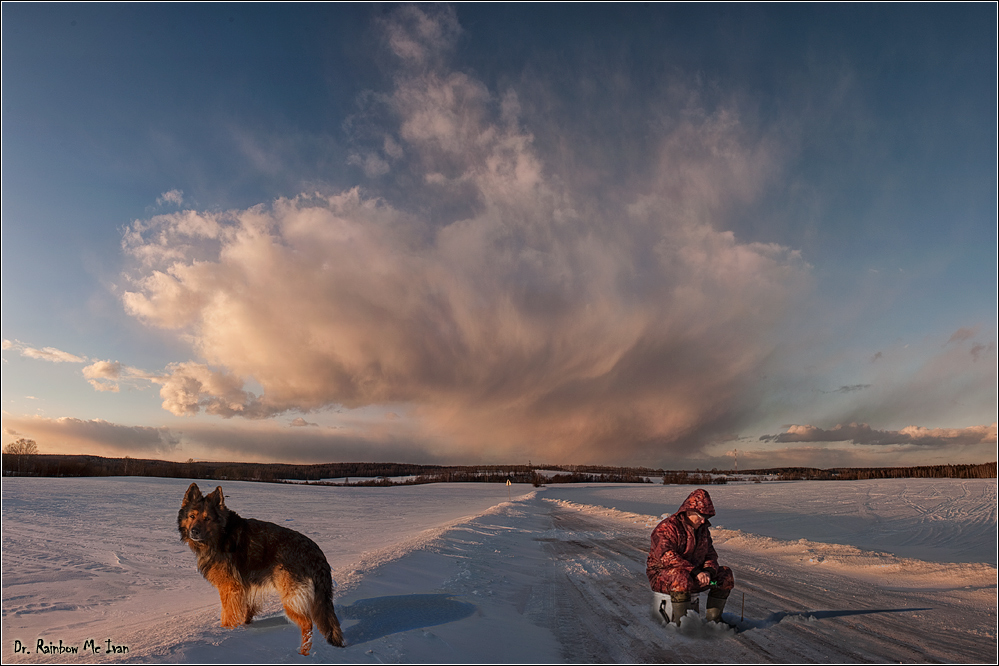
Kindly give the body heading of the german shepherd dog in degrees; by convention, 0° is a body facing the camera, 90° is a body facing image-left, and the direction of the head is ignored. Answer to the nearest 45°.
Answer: approximately 90°

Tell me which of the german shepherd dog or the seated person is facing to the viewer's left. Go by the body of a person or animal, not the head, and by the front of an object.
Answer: the german shepherd dog

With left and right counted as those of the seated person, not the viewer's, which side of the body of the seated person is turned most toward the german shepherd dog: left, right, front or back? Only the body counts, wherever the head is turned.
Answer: right

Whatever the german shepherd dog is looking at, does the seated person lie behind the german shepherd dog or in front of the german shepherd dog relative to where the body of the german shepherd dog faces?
behind

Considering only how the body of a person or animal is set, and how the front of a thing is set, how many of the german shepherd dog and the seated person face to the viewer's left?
1

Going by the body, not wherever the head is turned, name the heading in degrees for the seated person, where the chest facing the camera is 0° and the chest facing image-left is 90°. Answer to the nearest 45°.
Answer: approximately 315°
